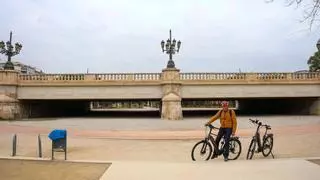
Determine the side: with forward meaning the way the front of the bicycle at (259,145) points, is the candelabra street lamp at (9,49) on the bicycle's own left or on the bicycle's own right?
on the bicycle's own right

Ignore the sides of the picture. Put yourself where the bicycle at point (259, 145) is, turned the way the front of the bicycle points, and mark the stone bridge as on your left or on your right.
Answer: on your right

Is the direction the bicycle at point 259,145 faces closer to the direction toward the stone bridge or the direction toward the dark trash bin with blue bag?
the dark trash bin with blue bag

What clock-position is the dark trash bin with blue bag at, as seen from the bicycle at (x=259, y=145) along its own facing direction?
The dark trash bin with blue bag is roughly at 1 o'clock from the bicycle.

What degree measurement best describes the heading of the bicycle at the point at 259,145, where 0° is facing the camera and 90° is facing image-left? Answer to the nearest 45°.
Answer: approximately 45°

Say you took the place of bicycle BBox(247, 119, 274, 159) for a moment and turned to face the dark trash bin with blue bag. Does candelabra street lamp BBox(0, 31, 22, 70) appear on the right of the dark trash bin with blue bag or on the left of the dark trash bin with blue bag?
right
